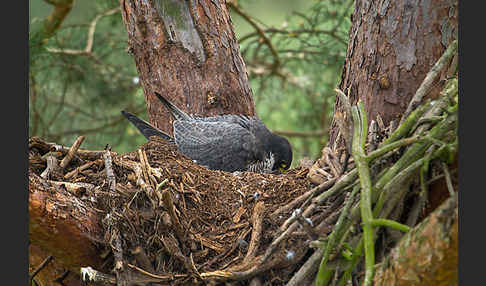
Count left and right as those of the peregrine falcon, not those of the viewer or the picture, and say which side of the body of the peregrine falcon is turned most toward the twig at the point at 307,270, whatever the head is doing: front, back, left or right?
right

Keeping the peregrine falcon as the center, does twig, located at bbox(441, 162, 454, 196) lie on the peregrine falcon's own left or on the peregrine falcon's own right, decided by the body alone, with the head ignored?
on the peregrine falcon's own right

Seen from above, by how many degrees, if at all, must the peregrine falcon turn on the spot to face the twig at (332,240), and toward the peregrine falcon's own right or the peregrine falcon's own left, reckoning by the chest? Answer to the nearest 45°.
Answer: approximately 90° to the peregrine falcon's own right

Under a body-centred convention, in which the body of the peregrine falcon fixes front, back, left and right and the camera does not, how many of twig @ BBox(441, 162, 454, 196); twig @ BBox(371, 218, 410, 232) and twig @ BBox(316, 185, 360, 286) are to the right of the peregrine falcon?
3

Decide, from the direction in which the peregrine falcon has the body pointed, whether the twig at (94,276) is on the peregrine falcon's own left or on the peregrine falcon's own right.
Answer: on the peregrine falcon's own right

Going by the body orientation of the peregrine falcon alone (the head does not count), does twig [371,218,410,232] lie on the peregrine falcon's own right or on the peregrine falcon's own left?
on the peregrine falcon's own right

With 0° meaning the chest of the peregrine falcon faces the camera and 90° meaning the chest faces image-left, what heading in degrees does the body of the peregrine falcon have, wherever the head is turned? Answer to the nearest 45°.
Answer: approximately 270°
